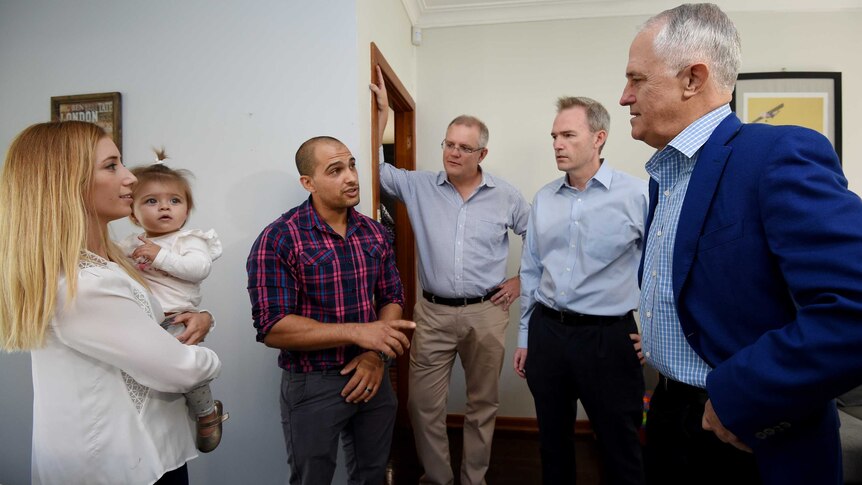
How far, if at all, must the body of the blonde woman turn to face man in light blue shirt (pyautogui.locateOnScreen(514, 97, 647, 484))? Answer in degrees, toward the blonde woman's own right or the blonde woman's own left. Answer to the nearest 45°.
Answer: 0° — they already face them

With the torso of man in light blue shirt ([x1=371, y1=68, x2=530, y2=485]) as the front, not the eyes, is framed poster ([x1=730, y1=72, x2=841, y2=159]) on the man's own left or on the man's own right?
on the man's own left

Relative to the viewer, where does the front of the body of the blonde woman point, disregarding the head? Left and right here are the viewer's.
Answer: facing to the right of the viewer

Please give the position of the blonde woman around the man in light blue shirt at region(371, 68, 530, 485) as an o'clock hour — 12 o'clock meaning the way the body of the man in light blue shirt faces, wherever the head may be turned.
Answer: The blonde woman is roughly at 1 o'clock from the man in light blue shirt.

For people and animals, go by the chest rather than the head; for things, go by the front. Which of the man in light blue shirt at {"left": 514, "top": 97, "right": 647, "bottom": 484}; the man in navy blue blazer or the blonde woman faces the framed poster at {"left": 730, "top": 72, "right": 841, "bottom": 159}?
the blonde woman

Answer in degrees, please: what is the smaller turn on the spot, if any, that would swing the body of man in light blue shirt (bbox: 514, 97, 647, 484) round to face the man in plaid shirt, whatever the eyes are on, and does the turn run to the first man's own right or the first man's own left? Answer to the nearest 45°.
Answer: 0° — they already face them

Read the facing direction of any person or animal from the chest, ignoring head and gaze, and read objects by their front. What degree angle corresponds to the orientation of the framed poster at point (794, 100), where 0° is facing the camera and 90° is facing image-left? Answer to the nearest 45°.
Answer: approximately 0°

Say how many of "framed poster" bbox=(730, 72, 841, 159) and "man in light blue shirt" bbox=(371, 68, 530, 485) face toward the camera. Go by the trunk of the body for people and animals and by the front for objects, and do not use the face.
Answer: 2

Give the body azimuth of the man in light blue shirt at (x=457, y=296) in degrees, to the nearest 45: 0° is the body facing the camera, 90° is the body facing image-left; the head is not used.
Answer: approximately 0°
